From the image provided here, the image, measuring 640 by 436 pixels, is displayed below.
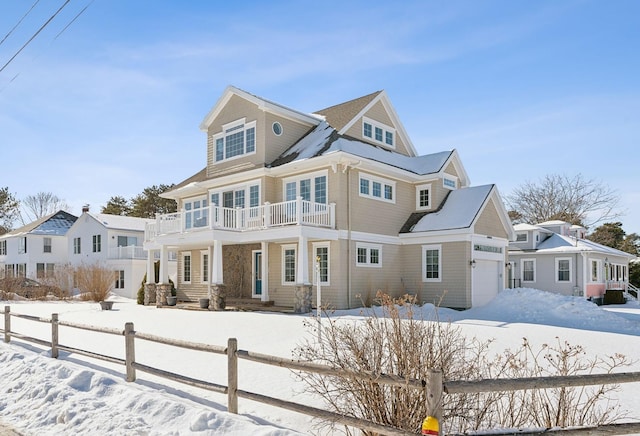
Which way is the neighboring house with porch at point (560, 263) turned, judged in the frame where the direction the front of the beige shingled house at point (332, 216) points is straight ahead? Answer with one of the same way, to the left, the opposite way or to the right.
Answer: to the left

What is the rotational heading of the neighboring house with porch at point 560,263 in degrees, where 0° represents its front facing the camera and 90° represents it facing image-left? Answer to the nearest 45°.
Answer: approximately 315°

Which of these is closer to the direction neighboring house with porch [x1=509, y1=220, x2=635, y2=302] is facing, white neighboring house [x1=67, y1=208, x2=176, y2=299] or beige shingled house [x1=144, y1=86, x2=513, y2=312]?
the beige shingled house

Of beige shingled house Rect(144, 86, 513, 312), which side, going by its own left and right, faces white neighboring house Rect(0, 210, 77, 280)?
right

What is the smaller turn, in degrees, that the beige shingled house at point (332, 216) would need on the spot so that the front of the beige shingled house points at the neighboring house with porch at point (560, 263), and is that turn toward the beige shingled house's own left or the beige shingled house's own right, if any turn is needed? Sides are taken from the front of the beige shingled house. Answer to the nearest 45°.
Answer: approximately 180°

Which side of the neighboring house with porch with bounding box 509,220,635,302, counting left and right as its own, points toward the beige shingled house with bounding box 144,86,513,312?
right

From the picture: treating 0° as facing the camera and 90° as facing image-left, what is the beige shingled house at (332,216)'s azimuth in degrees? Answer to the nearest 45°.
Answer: approximately 45°
